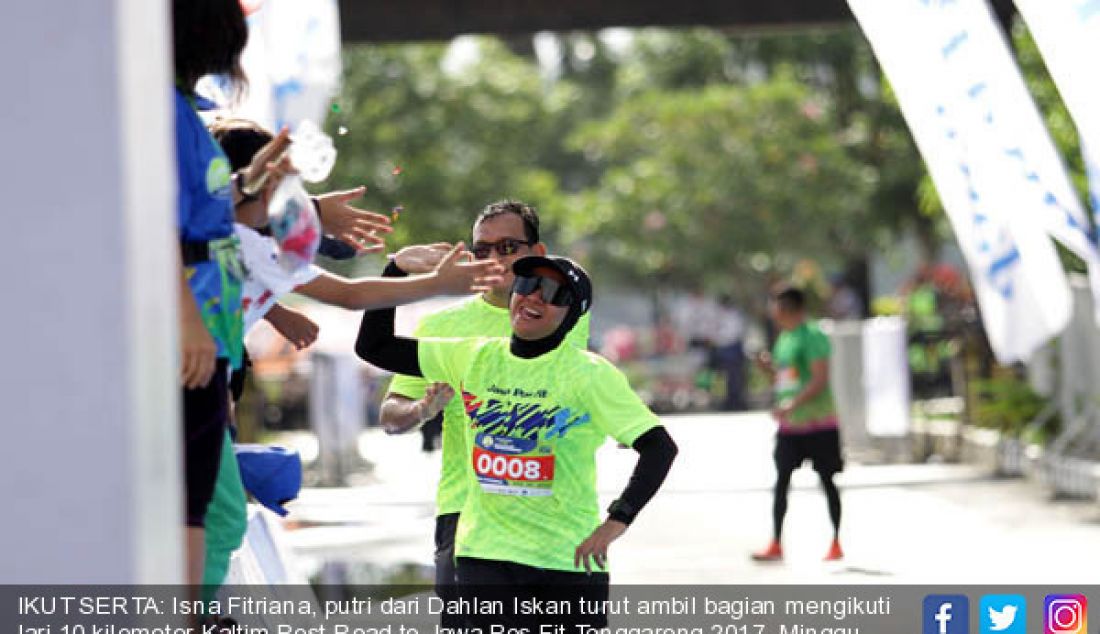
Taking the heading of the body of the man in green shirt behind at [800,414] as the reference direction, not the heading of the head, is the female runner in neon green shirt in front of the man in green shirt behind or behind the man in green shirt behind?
in front

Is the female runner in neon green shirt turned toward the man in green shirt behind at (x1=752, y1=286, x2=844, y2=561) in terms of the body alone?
no

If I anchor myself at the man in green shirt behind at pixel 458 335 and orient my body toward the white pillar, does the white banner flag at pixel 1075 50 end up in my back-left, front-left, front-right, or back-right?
back-left

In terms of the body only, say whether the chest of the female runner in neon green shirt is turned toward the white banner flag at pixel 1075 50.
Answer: no

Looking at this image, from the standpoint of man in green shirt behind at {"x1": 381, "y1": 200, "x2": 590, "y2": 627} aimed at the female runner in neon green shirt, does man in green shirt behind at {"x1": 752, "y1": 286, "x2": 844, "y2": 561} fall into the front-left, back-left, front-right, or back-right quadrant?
back-left

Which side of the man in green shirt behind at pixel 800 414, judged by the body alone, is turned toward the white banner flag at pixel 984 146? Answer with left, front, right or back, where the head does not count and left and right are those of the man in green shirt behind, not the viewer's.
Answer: left

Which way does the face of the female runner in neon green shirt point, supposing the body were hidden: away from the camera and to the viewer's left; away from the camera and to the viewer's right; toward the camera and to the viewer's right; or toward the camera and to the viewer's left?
toward the camera and to the viewer's left

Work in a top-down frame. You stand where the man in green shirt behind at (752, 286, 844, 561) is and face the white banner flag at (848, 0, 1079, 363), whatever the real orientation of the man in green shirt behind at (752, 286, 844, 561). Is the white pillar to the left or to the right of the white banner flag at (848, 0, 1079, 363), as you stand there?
right

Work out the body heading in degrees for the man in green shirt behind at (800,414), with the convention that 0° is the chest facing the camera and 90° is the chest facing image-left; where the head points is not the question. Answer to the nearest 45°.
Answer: approximately 45°

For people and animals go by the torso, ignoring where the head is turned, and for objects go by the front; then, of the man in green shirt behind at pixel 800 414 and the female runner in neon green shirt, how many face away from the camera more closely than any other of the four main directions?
0

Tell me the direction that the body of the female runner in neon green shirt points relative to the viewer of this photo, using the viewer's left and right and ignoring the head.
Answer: facing the viewer

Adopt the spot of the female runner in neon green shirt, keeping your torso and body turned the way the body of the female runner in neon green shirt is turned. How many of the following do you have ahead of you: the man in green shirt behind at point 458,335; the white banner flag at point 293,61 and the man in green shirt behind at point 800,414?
0
